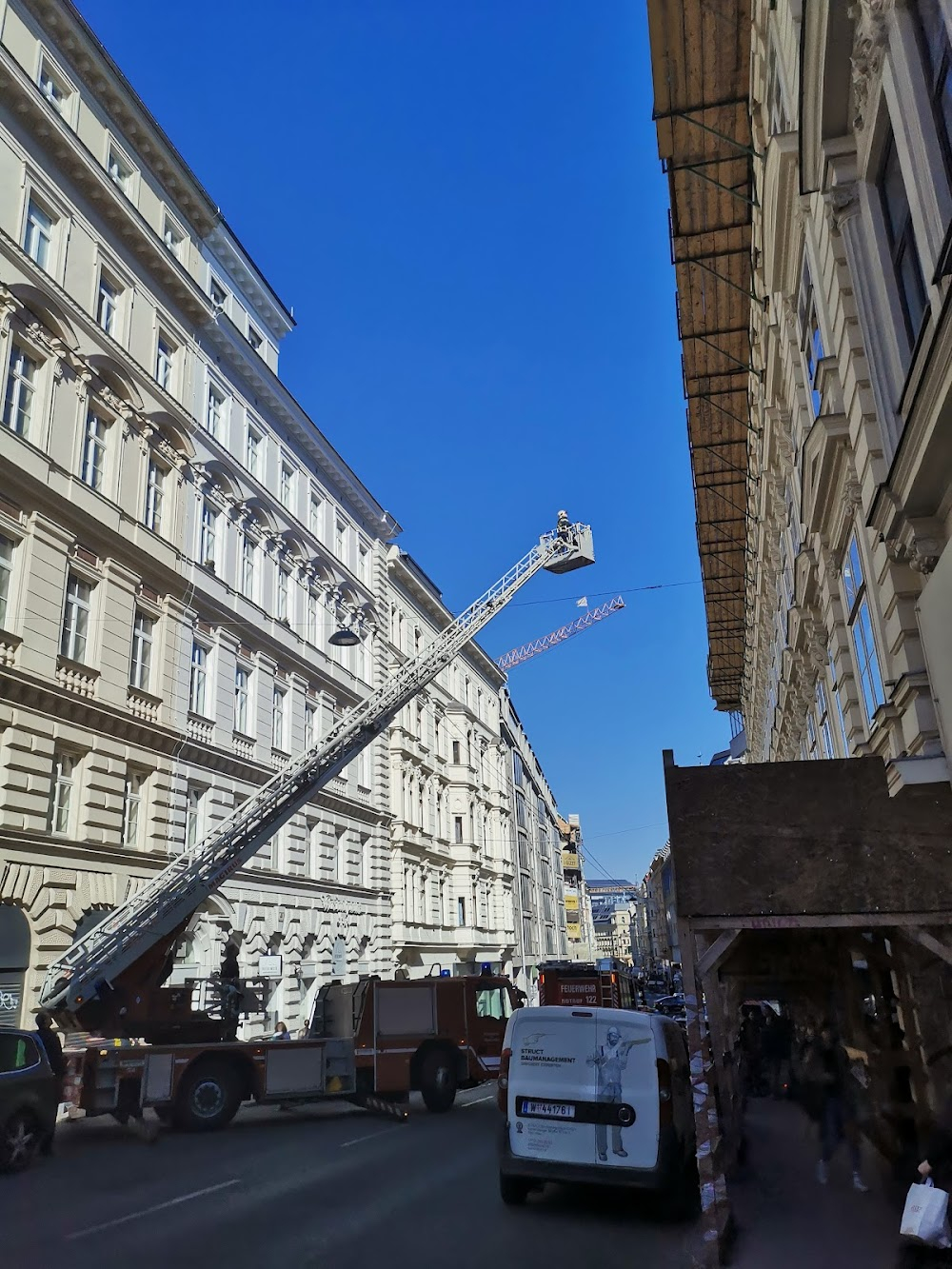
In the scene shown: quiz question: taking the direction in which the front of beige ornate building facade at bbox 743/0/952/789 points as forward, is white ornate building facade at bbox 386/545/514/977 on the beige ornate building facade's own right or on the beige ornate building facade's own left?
on the beige ornate building facade's own right

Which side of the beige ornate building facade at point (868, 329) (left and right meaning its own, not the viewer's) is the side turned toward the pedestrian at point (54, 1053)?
front

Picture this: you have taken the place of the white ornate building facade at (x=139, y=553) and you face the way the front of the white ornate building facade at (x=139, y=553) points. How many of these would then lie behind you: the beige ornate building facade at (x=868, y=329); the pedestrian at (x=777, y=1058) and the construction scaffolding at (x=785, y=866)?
0

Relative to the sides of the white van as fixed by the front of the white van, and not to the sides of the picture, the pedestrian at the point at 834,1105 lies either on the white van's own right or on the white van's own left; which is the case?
on the white van's own right

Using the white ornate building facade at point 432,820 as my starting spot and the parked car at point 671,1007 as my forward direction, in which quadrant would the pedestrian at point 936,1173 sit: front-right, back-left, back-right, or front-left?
front-right

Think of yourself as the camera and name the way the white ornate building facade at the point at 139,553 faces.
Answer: facing the viewer and to the right of the viewer

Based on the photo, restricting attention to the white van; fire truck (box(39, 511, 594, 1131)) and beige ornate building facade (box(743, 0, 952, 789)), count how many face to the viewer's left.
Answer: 1

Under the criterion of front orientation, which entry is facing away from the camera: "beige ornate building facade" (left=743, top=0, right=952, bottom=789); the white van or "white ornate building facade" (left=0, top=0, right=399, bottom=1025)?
the white van

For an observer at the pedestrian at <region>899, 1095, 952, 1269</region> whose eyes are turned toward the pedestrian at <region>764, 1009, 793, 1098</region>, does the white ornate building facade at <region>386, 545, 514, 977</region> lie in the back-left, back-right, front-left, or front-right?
front-left

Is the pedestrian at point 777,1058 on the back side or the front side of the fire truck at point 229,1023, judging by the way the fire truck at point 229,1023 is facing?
on the front side

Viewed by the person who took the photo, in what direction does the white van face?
facing away from the viewer

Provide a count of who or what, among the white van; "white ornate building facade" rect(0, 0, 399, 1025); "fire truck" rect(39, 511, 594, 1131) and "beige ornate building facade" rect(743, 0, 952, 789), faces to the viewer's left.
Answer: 1

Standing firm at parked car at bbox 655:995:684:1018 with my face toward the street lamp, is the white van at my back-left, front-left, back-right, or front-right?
front-left

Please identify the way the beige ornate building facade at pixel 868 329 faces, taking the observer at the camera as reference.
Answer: facing to the left of the viewer

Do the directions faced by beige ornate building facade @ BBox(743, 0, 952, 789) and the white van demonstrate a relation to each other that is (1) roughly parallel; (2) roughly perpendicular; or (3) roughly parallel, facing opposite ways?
roughly perpendicular

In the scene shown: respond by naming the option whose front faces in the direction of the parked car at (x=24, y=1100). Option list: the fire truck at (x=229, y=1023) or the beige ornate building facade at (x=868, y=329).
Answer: the beige ornate building facade

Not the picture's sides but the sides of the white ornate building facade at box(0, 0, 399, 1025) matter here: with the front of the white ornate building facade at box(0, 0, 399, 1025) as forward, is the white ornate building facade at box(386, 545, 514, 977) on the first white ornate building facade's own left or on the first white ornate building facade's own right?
on the first white ornate building facade's own left

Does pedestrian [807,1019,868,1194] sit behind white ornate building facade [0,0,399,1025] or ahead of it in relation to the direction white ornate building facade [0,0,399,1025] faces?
ahead

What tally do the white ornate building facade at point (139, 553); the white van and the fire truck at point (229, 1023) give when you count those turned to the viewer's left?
0

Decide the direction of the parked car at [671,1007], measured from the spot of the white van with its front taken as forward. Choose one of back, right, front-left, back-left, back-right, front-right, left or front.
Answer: front

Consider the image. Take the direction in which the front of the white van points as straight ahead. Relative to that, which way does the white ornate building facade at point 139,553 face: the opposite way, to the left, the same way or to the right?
to the right
